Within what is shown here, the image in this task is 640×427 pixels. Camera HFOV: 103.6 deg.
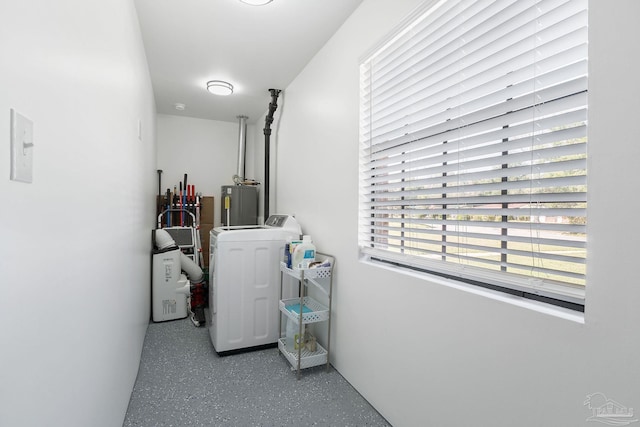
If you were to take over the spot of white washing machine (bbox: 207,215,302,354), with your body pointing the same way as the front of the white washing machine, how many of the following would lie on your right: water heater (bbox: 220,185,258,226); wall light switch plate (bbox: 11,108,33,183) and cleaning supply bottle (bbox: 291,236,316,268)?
1

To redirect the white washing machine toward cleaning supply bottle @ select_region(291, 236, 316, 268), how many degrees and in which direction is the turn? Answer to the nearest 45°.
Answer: approximately 135° to its left

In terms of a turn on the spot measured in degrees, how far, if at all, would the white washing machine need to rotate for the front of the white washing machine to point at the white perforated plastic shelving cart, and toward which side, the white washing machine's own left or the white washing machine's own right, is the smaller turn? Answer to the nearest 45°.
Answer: approximately 135° to the white washing machine's own left

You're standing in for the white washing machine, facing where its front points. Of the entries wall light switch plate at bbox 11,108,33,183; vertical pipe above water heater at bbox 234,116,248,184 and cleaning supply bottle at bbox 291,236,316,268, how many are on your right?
1
